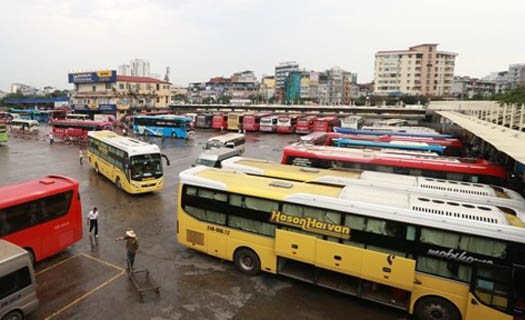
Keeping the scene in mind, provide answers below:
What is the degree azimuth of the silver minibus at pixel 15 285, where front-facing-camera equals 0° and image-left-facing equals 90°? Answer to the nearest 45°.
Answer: approximately 45°

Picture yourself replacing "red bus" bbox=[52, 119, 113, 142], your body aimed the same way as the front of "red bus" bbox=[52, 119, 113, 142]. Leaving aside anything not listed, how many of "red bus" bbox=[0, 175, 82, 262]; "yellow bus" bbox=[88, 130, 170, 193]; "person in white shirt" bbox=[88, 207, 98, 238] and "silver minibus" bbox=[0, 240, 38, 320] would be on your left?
4

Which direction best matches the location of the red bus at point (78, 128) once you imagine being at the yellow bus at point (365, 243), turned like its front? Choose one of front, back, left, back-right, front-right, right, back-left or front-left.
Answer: back

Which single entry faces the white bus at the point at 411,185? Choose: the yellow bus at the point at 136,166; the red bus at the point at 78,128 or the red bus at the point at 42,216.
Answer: the yellow bus

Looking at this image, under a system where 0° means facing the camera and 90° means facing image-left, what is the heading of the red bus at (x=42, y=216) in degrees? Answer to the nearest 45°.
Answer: approximately 45°

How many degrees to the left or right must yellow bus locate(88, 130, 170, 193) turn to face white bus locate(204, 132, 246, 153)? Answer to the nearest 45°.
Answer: approximately 90° to its left

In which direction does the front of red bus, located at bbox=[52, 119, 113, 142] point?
to the viewer's left

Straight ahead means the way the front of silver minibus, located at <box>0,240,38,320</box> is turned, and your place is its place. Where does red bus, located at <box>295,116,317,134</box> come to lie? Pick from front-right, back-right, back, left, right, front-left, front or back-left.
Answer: back

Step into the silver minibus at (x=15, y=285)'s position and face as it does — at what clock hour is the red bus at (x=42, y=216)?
The red bus is roughly at 5 o'clock from the silver minibus.
